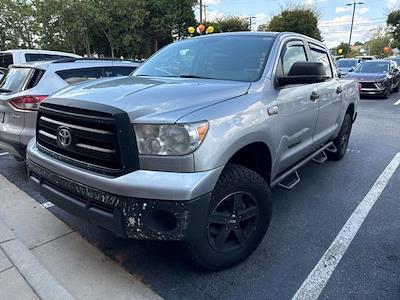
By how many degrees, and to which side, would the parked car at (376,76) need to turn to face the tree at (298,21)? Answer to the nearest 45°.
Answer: approximately 135° to its right

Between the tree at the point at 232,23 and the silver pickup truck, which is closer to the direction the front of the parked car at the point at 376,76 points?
the silver pickup truck

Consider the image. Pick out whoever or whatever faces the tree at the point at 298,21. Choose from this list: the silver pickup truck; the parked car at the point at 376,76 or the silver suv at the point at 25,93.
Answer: the silver suv

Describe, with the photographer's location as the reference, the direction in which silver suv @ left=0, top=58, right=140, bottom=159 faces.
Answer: facing away from the viewer and to the right of the viewer

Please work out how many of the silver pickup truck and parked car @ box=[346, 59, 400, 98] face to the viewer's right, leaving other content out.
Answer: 0

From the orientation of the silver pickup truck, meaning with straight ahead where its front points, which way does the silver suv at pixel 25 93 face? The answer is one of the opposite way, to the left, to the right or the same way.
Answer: the opposite way

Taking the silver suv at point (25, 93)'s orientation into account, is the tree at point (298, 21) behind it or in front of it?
in front

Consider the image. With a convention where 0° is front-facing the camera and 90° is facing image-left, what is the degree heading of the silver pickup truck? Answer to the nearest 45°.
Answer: approximately 45°

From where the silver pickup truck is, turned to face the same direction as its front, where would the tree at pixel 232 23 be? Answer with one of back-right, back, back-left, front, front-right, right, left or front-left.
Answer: back-right

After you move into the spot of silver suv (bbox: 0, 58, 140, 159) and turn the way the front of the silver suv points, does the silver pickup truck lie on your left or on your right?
on your right

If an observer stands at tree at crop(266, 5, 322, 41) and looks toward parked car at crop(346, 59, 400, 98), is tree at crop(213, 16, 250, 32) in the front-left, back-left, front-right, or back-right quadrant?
back-right

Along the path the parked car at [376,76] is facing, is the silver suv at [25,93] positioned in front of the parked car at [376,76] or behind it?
in front

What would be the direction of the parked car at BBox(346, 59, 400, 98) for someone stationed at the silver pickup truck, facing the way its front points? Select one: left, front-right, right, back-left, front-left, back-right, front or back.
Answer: back

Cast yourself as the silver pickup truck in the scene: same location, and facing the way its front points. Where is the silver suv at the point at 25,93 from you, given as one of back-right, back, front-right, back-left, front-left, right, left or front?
right
